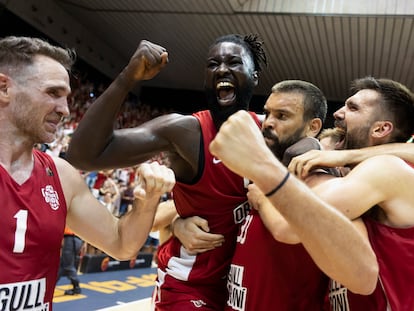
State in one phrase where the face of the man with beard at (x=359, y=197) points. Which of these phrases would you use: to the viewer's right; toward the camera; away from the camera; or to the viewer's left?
to the viewer's left

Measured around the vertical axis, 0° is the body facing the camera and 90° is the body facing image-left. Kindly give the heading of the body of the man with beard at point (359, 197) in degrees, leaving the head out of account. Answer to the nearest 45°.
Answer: approximately 90°
